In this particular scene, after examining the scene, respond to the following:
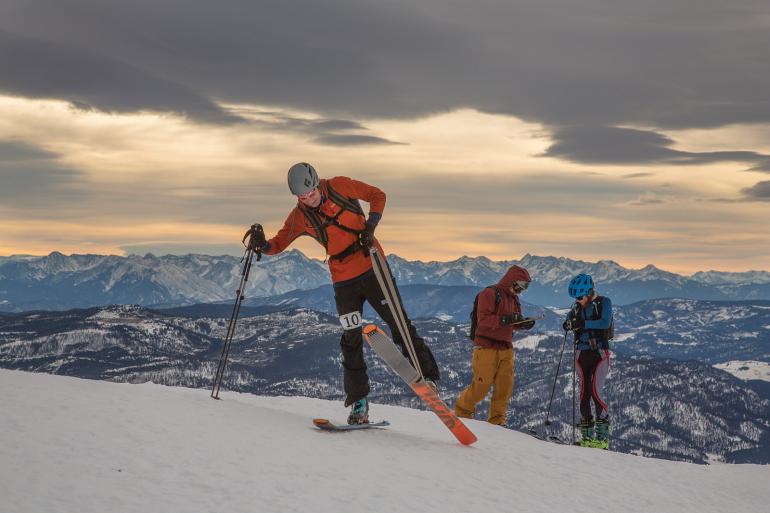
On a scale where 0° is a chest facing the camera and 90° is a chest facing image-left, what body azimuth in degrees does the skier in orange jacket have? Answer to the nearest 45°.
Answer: approximately 0°
